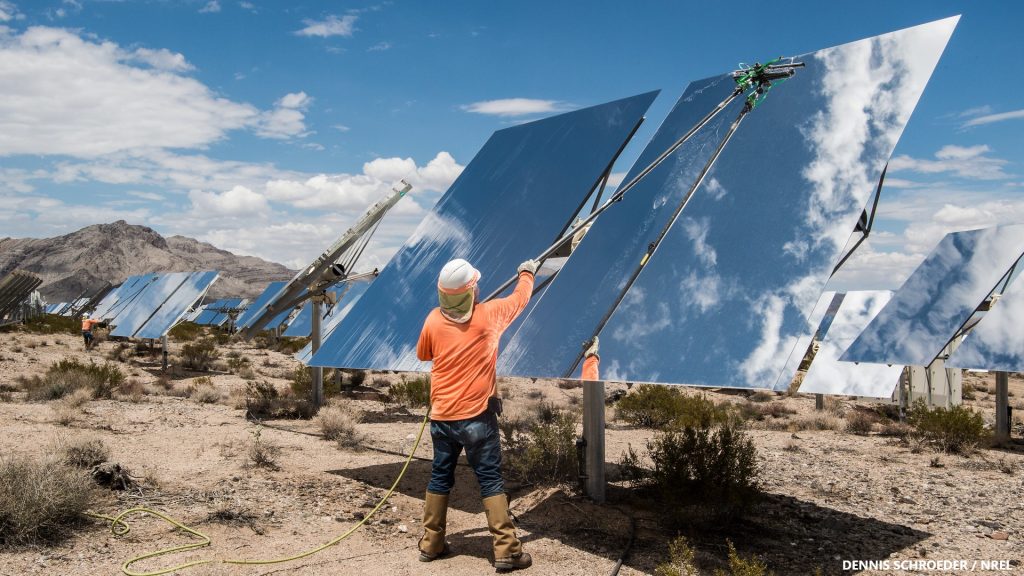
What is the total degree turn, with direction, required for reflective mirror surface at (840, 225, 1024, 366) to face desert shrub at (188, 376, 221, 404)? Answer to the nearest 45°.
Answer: approximately 45° to its right

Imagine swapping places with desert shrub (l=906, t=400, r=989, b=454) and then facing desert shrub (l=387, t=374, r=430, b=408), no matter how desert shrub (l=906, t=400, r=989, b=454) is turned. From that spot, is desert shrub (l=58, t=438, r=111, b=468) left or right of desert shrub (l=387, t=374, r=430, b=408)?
left

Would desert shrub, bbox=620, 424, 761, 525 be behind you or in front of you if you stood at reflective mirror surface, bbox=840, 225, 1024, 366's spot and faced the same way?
in front

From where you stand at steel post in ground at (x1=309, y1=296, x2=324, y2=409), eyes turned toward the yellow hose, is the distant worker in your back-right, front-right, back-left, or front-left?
back-right

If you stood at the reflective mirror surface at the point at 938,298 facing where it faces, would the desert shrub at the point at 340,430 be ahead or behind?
ahead

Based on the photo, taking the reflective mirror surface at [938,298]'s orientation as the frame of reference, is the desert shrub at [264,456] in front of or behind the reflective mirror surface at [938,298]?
in front

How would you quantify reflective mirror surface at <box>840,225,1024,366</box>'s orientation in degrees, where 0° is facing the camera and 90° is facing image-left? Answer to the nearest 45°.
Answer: approximately 45°

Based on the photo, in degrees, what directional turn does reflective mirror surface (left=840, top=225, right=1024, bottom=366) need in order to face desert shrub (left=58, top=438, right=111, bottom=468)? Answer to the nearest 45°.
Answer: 0° — it already faces it

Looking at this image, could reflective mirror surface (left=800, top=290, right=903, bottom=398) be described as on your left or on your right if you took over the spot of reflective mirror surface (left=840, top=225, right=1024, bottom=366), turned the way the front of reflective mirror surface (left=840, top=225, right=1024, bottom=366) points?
on your right
